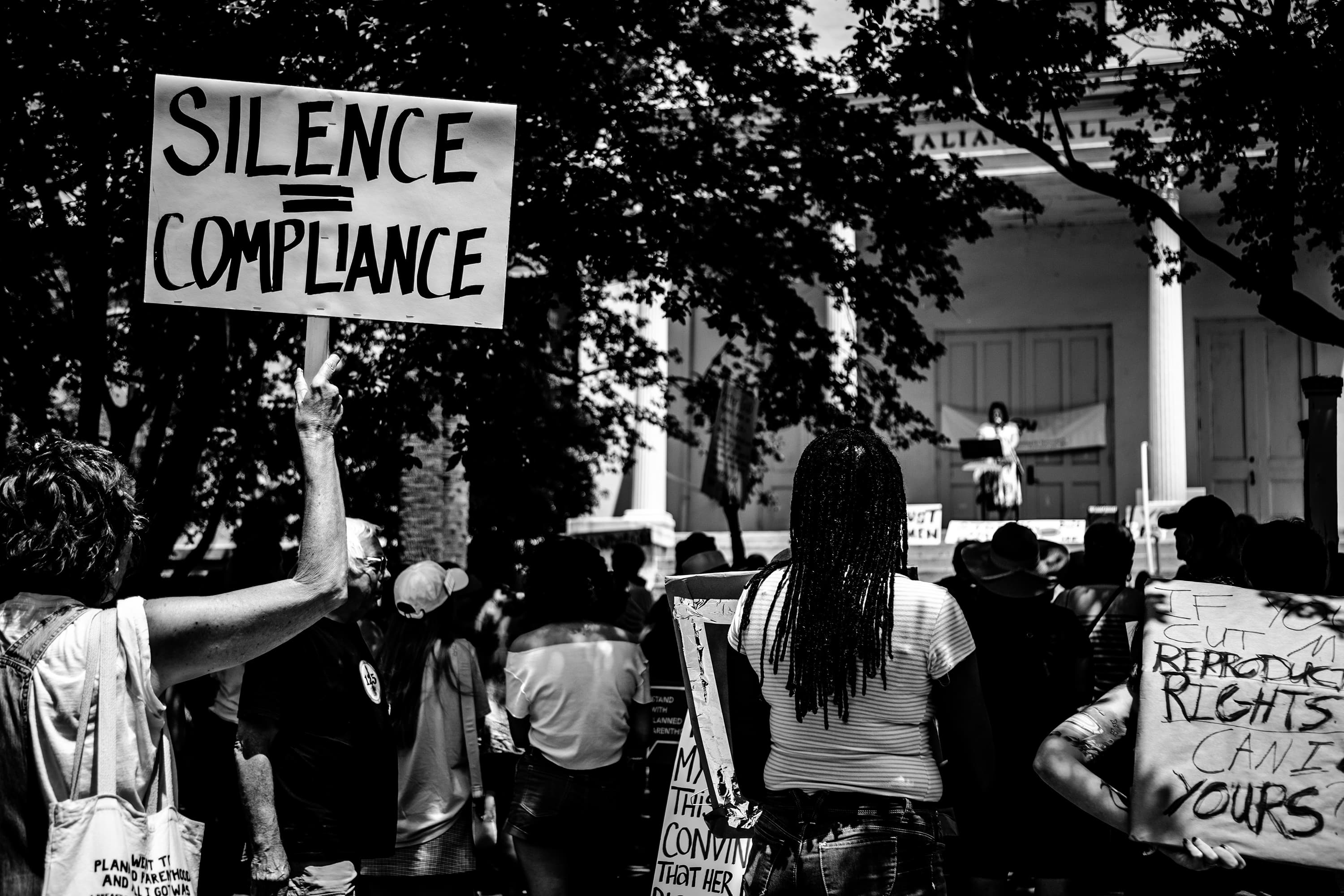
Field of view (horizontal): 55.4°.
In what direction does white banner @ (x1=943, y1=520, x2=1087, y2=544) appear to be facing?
toward the camera

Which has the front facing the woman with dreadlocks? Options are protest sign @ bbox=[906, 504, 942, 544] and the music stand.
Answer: the protest sign

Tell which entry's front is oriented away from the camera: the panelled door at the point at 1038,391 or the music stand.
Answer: the music stand

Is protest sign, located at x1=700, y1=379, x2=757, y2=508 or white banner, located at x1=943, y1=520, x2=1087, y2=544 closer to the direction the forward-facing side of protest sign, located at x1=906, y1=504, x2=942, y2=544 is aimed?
the protest sign

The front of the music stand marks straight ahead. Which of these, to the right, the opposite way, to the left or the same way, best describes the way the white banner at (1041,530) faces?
the opposite way

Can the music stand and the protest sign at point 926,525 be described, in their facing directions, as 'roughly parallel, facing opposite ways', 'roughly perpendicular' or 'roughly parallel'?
roughly parallel, facing opposite ways

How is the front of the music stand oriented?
away from the camera

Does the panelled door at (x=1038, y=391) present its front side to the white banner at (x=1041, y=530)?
yes

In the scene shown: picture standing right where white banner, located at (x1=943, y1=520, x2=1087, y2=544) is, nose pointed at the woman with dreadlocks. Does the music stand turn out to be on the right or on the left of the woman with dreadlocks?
right

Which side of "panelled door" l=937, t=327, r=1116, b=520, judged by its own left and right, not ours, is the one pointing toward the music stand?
front

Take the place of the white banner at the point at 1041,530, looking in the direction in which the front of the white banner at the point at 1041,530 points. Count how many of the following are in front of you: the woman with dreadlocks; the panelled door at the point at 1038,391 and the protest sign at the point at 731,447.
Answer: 2

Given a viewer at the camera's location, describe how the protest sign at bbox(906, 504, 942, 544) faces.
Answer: facing the viewer

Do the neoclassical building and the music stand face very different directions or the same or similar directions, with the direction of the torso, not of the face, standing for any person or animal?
very different directions

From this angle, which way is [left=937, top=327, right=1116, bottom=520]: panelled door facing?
toward the camera

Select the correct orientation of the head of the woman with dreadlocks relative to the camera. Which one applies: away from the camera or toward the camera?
away from the camera

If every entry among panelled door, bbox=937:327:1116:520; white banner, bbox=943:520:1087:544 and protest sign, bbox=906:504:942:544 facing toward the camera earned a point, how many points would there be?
3

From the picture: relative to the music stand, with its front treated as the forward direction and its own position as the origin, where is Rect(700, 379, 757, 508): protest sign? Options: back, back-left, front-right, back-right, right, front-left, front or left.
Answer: back

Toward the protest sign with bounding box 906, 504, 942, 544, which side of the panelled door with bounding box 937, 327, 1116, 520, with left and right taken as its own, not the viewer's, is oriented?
front
